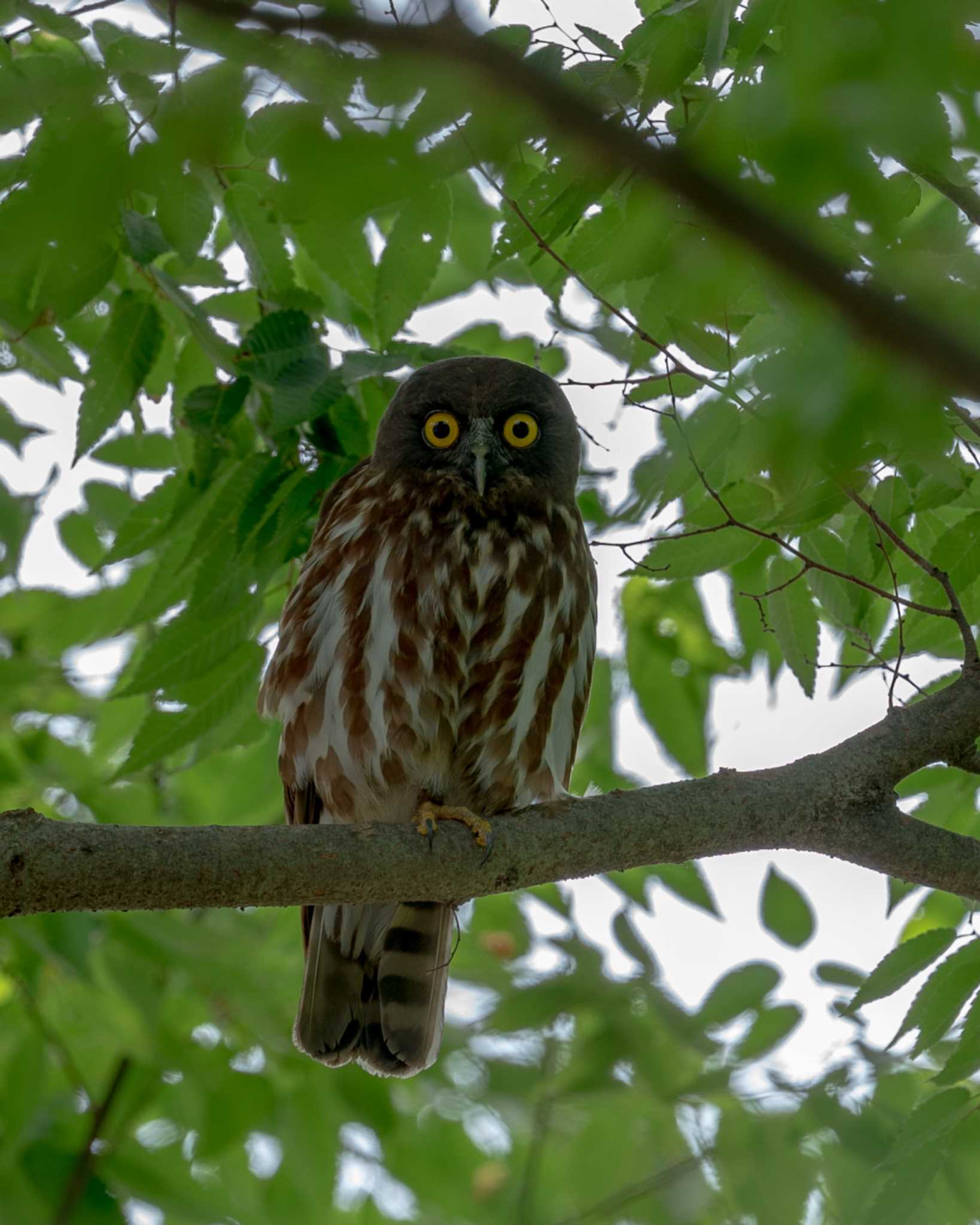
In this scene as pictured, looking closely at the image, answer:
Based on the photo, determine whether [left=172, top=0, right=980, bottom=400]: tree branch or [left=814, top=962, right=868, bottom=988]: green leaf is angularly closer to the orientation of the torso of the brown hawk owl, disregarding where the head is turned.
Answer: the tree branch

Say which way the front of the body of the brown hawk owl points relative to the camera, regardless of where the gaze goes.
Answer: toward the camera

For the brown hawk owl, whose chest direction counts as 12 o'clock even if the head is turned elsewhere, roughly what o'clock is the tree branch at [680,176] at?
The tree branch is roughly at 12 o'clock from the brown hawk owl.

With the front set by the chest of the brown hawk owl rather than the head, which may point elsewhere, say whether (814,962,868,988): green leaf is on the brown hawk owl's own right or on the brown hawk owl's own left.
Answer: on the brown hawk owl's own left

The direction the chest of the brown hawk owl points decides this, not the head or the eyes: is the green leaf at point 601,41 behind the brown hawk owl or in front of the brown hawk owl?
in front
